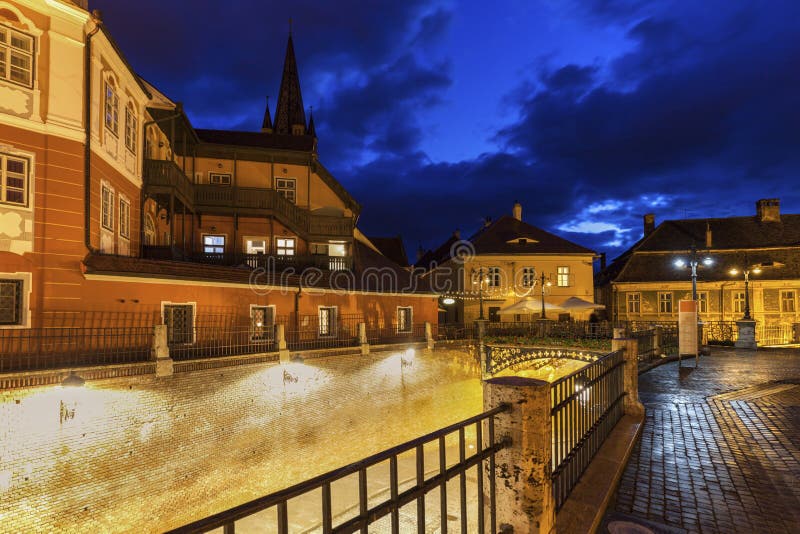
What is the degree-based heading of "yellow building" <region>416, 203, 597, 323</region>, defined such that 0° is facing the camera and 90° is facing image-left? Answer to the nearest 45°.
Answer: approximately 0°

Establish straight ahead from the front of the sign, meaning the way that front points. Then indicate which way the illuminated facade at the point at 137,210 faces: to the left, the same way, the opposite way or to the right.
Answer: to the left

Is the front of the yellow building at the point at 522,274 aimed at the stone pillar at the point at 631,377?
yes

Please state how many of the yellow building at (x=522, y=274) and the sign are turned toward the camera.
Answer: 2

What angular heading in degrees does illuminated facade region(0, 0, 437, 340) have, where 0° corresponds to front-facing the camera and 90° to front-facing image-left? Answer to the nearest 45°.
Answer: approximately 315°

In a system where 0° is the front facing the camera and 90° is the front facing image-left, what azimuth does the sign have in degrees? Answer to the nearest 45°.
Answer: approximately 0°

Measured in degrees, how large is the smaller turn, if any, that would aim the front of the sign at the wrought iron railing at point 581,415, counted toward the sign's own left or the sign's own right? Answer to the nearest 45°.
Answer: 0° — it already faces it

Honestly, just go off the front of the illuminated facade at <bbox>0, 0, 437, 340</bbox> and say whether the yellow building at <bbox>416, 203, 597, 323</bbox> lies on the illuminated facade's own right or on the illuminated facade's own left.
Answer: on the illuminated facade's own left

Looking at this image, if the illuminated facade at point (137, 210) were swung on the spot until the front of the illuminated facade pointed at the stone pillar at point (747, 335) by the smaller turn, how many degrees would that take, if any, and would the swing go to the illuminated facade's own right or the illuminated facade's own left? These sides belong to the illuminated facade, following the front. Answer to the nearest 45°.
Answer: approximately 45° to the illuminated facade's own left

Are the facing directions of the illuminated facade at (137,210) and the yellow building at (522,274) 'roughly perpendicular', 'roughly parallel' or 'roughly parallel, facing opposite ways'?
roughly perpendicular

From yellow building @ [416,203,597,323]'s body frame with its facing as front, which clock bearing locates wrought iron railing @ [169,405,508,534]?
The wrought iron railing is roughly at 12 o'clock from the yellow building.
